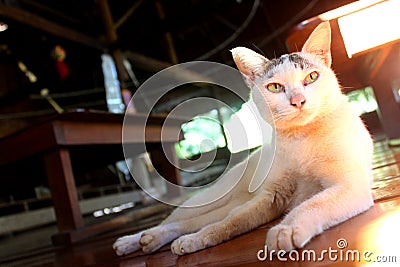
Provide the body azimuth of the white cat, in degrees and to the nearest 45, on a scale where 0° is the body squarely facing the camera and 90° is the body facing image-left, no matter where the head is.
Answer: approximately 0°
